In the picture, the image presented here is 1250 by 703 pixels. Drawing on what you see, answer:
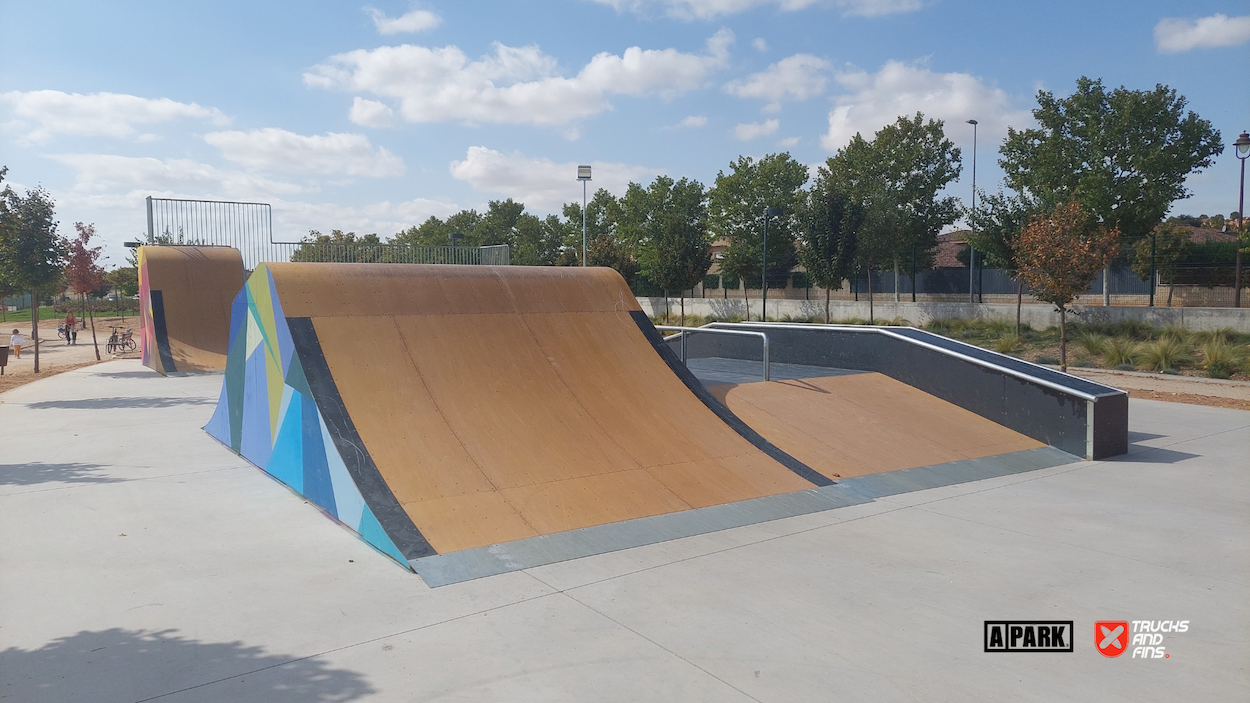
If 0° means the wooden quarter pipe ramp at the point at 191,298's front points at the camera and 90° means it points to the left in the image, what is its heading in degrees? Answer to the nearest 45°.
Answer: approximately 0°

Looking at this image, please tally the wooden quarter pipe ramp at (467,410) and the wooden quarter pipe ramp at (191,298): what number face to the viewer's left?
0

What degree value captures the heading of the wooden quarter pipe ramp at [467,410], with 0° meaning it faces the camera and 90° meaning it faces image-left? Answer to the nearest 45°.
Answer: approximately 315°

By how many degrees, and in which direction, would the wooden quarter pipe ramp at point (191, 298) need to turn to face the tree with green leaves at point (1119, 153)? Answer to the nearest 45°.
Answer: approximately 90° to its left

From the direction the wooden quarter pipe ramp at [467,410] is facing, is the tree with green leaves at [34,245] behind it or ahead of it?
behind

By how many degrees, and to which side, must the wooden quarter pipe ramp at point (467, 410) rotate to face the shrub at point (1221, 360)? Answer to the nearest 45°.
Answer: approximately 90° to its left

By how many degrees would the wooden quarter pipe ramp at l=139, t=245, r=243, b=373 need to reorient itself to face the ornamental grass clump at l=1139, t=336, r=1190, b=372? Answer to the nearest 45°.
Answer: approximately 45° to its left

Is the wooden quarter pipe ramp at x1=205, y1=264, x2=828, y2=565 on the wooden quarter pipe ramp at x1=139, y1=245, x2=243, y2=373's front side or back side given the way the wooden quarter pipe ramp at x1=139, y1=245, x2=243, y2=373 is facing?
on the front side

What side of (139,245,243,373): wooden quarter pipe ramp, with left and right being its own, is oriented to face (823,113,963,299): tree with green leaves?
left

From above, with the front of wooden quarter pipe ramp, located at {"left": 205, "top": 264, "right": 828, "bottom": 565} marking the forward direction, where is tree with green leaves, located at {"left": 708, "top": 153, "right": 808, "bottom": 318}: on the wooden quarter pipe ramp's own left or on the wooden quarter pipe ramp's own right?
on the wooden quarter pipe ramp's own left

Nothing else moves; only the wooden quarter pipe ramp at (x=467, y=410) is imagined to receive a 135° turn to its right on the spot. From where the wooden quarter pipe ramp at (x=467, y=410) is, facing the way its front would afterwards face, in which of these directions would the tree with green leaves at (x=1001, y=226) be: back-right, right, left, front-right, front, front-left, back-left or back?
back-right

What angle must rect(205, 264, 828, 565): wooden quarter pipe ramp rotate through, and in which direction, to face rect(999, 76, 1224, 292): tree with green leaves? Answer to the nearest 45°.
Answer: approximately 90° to its left
